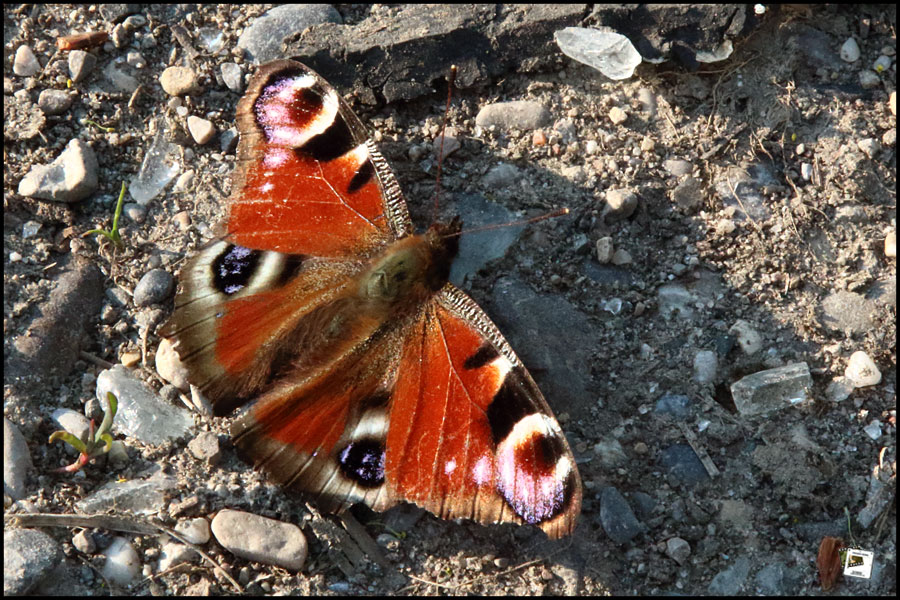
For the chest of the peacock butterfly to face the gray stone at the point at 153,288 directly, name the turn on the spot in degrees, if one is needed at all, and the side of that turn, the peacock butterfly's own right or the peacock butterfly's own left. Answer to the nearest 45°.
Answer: approximately 90° to the peacock butterfly's own left

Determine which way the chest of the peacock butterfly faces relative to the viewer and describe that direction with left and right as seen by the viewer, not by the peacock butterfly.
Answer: facing away from the viewer and to the right of the viewer

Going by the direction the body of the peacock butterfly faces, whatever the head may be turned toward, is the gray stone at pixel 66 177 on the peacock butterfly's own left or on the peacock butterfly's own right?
on the peacock butterfly's own left

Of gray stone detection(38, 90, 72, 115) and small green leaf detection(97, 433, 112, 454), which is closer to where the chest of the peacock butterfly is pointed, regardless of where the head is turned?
the gray stone

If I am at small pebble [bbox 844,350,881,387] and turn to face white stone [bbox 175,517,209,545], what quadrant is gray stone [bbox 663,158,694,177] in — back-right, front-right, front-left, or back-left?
front-right

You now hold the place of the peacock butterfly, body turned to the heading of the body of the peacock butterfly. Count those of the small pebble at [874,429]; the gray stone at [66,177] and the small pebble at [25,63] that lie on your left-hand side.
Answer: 2

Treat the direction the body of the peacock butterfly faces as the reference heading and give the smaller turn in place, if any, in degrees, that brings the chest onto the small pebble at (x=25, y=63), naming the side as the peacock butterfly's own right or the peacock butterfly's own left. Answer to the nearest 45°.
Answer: approximately 90° to the peacock butterfly's own left

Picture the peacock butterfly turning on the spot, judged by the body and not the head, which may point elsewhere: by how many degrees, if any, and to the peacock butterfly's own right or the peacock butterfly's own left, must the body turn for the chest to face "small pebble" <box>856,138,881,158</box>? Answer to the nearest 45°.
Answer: approximately 45° to the peacock butterfly's own right

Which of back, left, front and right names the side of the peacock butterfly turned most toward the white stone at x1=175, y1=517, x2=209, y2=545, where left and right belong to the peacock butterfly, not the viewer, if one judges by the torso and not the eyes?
back

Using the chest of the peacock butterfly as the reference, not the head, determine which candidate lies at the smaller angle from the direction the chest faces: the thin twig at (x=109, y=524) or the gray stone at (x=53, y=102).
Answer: the gray stone

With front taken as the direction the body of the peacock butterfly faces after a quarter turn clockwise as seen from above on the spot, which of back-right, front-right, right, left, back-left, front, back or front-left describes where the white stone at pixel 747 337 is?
front-left

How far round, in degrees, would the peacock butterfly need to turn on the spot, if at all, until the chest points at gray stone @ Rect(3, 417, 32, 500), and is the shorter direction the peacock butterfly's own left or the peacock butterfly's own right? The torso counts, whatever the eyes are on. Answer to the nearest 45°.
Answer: approximately 135° to the peacock butterfly's own left

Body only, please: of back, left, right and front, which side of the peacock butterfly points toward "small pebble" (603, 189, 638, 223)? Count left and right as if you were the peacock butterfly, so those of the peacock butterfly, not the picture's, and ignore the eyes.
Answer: front

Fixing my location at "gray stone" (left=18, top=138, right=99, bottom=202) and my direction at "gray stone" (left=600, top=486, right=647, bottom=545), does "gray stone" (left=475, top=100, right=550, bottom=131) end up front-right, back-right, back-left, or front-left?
front-left

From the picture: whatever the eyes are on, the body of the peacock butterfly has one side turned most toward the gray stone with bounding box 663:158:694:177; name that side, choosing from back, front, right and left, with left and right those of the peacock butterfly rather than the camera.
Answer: front

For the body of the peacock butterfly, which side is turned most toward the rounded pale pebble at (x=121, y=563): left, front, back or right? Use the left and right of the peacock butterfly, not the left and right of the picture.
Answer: back

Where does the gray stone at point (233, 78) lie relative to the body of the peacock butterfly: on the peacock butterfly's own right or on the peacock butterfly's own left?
on the peacock butterfly's own left

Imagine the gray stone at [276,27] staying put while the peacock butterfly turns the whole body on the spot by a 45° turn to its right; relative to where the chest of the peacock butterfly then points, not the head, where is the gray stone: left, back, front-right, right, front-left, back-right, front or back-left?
left

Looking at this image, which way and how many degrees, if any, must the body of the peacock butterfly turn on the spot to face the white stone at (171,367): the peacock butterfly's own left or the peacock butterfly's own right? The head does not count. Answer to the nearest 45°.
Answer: approximately 135° to the peacock butterfly's own left
